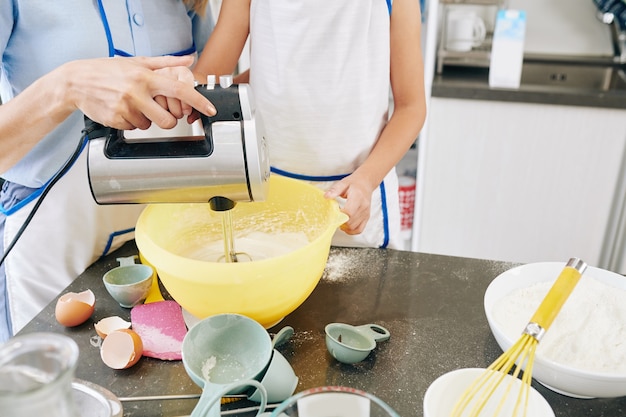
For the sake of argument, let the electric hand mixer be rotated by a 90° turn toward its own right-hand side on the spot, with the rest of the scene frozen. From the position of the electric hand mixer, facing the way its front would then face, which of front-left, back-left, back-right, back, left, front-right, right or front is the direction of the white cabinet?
back-left

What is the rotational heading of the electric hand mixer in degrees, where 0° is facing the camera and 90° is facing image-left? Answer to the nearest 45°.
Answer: approximately 270°

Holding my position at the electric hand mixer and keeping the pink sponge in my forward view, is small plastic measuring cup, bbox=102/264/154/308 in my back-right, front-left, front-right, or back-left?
front-right

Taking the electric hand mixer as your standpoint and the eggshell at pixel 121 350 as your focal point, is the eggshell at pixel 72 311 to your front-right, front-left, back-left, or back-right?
front-right
